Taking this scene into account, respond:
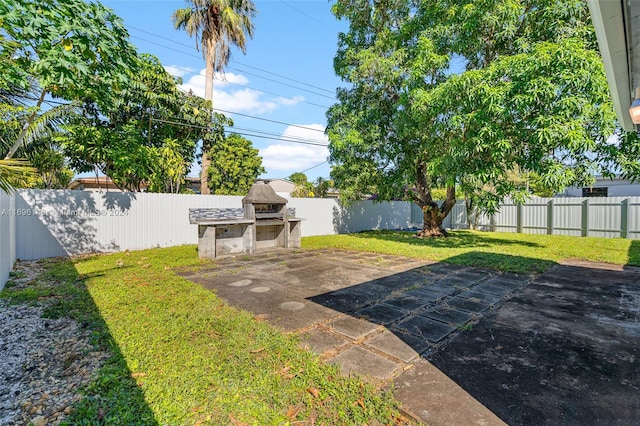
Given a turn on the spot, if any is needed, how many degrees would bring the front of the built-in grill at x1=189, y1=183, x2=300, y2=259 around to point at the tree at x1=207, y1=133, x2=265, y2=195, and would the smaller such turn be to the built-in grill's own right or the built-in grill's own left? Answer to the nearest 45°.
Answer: approximately 135° to the built-in grill's own left

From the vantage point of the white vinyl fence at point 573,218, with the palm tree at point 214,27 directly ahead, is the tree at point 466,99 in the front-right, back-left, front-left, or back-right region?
front-left

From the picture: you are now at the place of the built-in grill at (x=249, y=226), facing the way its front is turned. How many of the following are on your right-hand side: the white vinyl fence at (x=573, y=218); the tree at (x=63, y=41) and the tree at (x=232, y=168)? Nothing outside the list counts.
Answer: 1

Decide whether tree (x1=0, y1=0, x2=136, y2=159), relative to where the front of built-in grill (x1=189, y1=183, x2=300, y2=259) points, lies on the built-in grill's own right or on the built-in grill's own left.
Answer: on the built-in grill's own right

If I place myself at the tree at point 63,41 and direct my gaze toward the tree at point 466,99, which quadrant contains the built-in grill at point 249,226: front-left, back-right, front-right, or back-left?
front-left

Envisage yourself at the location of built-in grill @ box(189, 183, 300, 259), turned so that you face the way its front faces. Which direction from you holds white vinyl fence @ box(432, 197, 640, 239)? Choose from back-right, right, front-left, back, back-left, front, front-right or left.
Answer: front-left

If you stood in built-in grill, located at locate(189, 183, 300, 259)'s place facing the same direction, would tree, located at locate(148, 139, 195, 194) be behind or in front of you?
behind

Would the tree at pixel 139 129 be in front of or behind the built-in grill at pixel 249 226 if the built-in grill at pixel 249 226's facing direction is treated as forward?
behind

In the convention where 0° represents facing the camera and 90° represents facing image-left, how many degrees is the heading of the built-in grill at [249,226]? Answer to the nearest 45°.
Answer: approximately 315°
